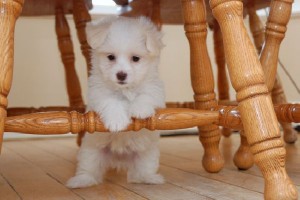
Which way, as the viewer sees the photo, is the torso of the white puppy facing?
toward the camera
